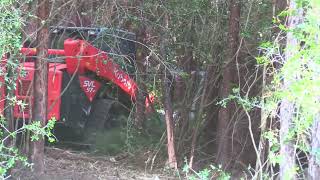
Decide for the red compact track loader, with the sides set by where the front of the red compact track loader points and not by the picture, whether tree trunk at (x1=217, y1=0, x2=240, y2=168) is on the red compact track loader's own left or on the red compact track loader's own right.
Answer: on the red compact track loader's own right

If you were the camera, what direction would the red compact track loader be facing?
facing away from the viewer and to the right of the viewer

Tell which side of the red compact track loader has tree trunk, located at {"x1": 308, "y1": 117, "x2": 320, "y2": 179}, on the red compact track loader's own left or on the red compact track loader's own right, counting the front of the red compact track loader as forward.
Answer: on the red compact track loader's own right

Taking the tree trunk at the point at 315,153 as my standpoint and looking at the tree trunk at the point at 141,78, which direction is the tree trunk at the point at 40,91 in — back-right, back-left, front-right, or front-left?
front-left

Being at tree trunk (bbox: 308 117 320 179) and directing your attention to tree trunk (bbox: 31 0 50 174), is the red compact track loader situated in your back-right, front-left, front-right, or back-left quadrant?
front-right

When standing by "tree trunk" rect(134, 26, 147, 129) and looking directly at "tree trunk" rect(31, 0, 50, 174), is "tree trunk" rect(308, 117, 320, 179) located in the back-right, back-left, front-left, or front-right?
front-left

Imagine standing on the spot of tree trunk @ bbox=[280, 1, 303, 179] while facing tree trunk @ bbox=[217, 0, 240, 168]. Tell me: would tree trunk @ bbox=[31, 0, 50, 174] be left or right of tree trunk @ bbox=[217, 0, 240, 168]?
left
